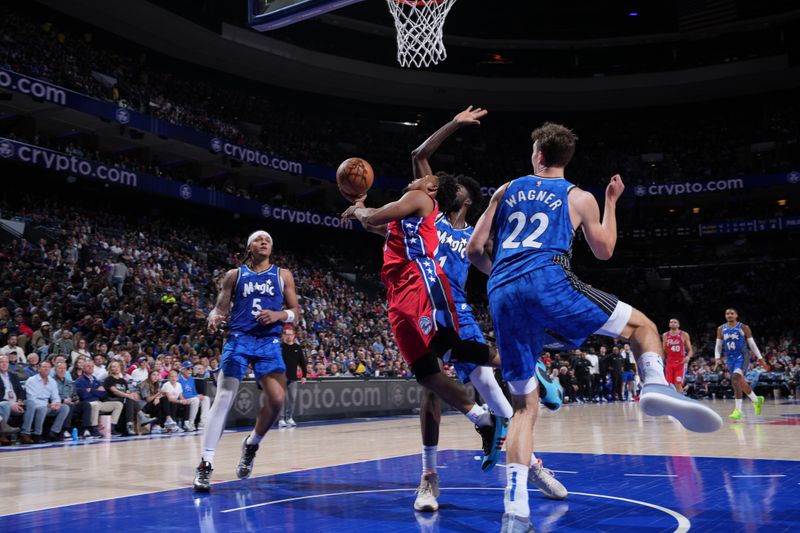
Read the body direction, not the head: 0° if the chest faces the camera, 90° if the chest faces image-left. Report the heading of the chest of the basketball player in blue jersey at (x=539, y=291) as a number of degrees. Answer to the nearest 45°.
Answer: approximately 180°

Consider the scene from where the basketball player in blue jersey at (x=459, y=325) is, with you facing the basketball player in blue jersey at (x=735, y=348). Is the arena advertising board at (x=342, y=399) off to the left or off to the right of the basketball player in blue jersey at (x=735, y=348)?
left

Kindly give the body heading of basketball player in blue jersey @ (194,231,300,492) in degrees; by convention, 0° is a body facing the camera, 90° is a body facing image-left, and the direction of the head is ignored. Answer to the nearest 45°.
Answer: approximately 0°

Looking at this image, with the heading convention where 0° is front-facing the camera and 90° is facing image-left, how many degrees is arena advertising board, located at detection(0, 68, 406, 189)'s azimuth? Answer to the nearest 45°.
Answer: approximately 315°

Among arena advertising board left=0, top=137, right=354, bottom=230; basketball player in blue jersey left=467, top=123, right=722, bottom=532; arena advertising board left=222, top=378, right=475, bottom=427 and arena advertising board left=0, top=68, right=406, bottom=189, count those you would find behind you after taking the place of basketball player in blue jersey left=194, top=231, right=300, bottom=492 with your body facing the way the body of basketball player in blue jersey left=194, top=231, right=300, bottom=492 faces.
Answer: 3

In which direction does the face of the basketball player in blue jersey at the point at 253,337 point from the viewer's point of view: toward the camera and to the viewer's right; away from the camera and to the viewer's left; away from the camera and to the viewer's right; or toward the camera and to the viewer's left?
toward the camera and to the viewer's right
